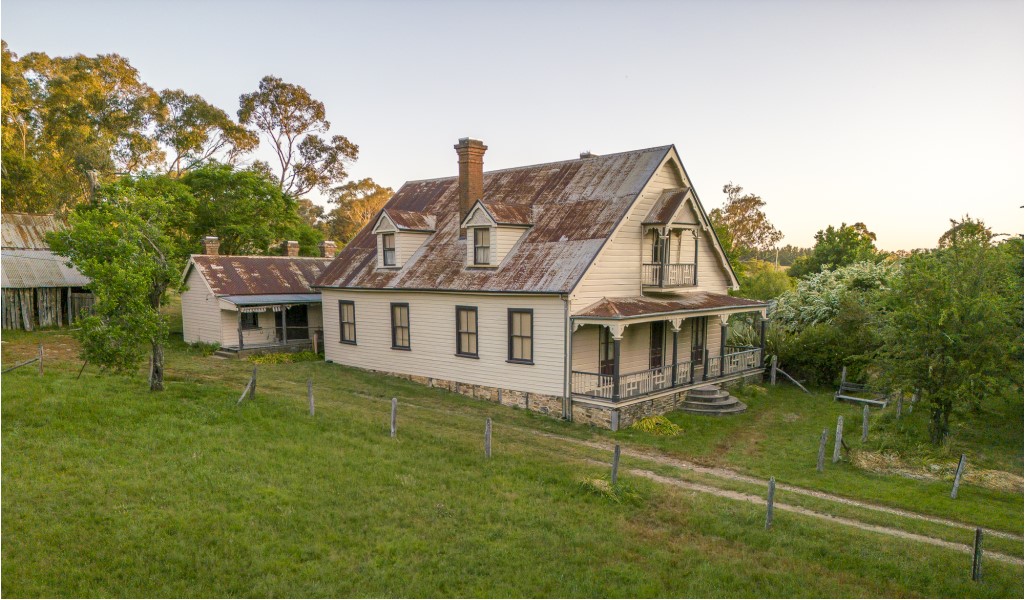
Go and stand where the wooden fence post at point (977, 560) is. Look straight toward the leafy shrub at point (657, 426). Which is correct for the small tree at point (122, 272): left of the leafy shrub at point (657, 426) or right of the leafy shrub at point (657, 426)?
left

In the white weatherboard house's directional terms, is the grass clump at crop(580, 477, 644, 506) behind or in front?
in front

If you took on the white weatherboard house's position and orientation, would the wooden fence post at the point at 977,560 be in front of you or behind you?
in front

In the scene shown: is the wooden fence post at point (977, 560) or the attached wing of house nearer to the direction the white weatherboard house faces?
the wooden fence post

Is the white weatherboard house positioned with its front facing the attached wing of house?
no

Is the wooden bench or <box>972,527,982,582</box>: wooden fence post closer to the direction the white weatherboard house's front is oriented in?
the wooden fence post

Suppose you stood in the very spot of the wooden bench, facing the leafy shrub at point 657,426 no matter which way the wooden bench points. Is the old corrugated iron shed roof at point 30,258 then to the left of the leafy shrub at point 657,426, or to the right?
right

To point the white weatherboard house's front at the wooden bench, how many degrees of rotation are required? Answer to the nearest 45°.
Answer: approximately 45° to its left

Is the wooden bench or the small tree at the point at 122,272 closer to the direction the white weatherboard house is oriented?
the wooden bench

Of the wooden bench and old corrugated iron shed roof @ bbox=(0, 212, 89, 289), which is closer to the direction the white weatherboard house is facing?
the wooden bench

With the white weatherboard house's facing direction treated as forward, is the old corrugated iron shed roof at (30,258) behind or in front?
behind

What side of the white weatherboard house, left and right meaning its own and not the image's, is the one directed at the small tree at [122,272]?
right

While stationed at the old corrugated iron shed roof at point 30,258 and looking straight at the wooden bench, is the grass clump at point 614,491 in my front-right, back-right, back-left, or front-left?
front-right

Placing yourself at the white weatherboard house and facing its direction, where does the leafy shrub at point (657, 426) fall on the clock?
The leafy shrub is roughly at 12 o'clock from the white weatherboard house.
